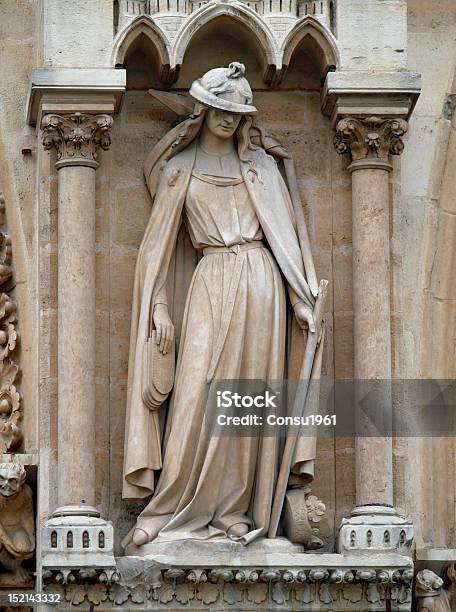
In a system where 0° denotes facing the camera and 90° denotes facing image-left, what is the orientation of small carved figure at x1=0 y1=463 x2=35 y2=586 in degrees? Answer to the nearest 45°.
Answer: approximately 0°

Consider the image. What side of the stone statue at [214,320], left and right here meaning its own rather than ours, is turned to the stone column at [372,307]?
left

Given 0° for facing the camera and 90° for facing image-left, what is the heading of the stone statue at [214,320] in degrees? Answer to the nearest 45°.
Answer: approximately 0°

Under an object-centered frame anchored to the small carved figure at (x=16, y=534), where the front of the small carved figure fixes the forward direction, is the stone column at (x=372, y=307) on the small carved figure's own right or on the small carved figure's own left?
on the small carved figure's own left

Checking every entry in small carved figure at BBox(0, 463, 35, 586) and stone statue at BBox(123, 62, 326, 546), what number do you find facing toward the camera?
2
